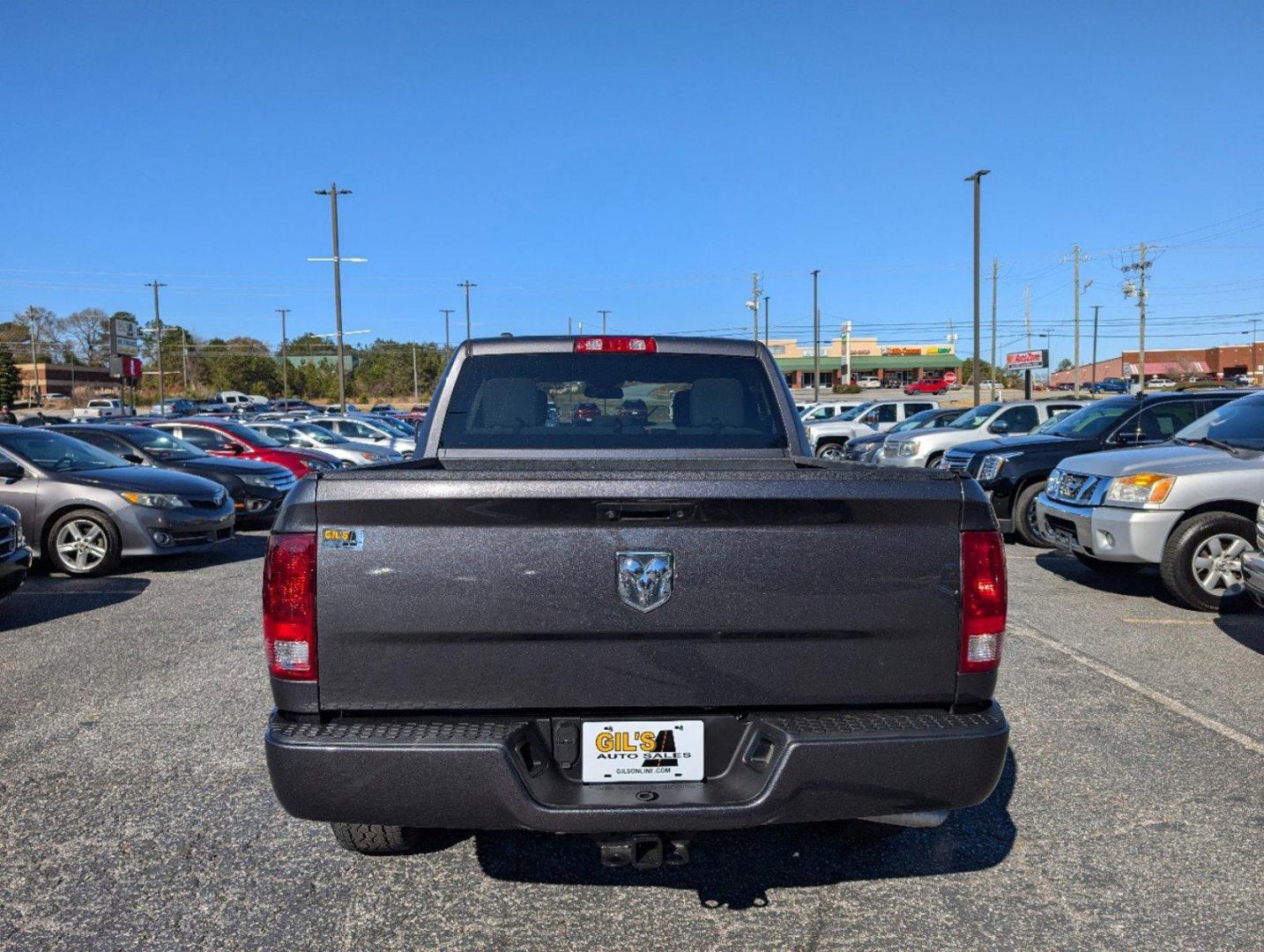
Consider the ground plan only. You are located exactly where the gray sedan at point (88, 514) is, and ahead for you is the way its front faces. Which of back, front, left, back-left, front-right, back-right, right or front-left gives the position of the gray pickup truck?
front-right

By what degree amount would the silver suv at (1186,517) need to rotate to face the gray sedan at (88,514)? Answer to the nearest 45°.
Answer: approximately 45° to its right

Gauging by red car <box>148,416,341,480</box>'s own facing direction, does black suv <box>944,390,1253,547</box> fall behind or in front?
in front

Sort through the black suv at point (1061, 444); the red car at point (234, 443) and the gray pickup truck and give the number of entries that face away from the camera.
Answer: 1

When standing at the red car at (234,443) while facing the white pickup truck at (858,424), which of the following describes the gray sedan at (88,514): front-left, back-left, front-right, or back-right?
back-right

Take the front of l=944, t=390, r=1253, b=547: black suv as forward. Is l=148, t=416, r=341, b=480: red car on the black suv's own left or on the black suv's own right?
on the black suv's own right

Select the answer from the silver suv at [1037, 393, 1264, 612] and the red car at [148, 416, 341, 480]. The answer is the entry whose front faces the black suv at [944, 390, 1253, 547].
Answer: the red car

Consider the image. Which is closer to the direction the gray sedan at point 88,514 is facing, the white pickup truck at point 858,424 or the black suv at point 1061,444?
the black suv

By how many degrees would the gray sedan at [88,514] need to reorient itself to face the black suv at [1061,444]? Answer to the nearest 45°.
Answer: approximately 45° to its left

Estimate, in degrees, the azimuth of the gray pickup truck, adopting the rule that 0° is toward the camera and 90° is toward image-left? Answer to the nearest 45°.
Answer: approximately 180°

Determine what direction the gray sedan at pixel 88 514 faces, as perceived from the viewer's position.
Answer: facing the viewer and to the right of the viewer

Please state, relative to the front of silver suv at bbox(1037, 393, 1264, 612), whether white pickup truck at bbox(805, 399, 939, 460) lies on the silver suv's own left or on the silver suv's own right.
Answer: on the silver suv's own right
